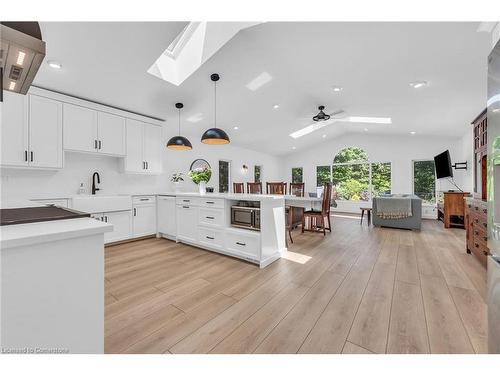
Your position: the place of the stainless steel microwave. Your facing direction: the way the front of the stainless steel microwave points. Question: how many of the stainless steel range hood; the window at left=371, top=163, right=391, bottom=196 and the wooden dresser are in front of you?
1

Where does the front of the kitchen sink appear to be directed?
toward the camera

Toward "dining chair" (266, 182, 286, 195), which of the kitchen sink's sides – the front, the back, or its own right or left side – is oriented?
left

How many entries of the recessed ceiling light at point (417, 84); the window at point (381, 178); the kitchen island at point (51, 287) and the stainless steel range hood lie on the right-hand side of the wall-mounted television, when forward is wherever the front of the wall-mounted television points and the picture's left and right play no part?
1

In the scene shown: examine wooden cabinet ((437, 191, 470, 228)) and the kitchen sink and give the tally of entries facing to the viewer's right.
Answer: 0

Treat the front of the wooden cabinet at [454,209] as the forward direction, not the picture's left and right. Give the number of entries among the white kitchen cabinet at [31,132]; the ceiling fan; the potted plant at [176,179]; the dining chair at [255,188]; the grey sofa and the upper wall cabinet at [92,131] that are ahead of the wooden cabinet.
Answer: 6

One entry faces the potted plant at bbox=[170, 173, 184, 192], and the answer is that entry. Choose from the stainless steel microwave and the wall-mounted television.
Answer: the wall-mounted television

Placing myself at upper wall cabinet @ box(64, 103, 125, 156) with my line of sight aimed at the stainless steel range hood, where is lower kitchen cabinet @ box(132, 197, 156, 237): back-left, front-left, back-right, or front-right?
back-left

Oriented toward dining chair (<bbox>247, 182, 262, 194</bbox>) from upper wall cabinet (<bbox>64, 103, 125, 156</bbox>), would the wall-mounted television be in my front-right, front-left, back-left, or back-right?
front-right

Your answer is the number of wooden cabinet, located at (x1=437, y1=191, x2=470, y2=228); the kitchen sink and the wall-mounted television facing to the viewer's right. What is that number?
0

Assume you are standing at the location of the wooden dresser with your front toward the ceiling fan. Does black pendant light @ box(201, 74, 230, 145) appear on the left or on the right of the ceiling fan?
left

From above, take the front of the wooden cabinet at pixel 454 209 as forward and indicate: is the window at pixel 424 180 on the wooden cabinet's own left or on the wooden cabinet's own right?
on the wooden cabinet's own right

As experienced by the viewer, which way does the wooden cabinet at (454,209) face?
facing the viewer and to the left of the viewer

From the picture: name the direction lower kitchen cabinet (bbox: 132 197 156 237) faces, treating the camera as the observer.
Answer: facing the viewer and to the right of the viewer

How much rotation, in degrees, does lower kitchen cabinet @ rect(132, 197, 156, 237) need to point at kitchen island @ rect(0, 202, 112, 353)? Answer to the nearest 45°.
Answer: approximately 45° to its right
